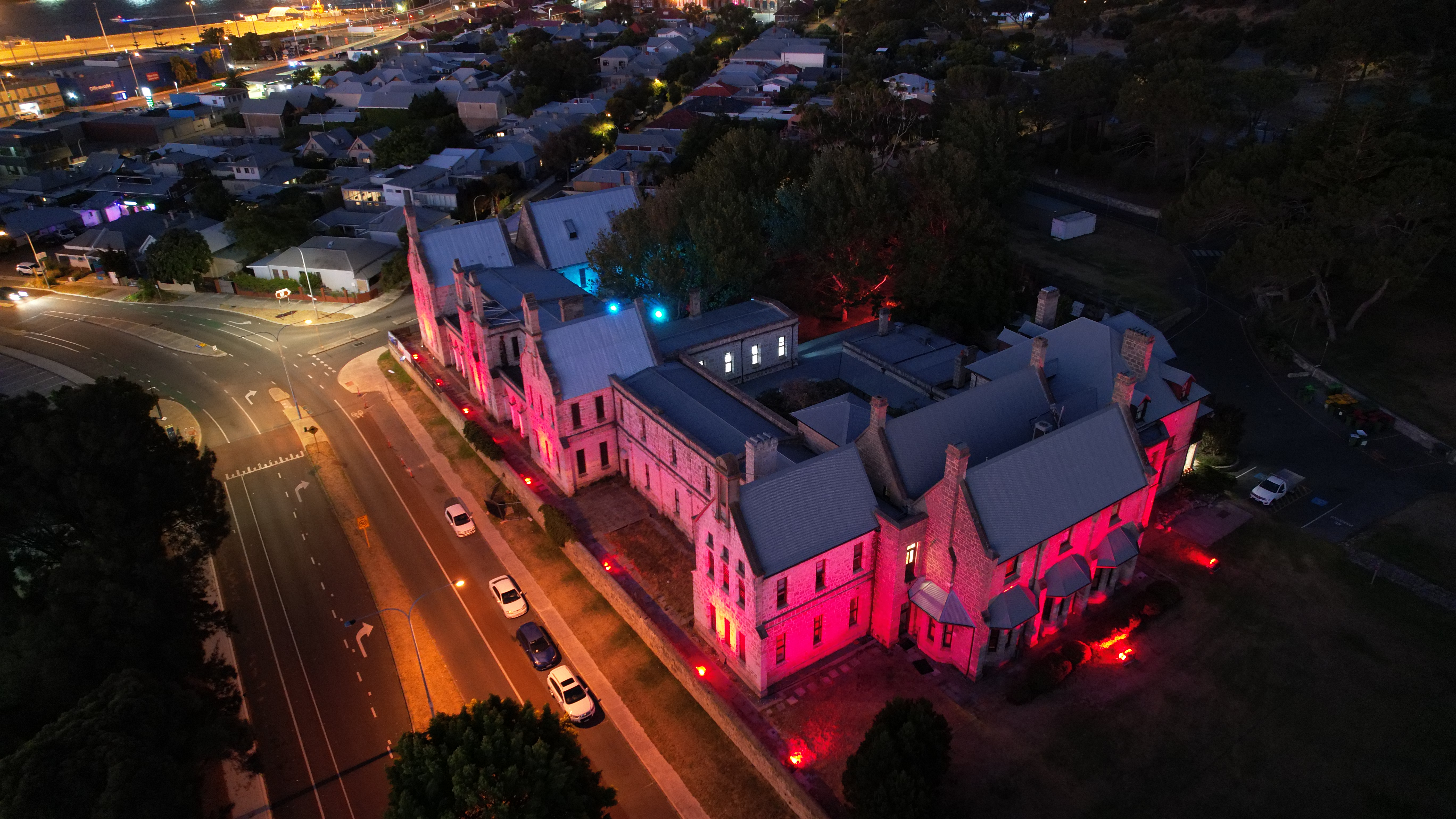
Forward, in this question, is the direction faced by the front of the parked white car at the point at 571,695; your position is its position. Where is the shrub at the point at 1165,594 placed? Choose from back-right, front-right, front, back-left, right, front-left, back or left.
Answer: front-left

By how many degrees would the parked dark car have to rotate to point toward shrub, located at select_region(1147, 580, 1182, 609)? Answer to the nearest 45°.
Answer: approximately 45° to its left

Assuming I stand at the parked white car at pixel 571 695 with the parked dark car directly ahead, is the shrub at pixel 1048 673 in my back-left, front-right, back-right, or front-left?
back-right

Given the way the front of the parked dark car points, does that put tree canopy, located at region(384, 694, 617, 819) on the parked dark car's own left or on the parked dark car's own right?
on the parked dark car's own right

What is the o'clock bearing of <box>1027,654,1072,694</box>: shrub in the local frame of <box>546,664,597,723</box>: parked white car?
The shrub is roughly at 11 o'clock from the parked white car.

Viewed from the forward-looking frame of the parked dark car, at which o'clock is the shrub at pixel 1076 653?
The shrub is roughly at 11 o'clock from the parked dark car.

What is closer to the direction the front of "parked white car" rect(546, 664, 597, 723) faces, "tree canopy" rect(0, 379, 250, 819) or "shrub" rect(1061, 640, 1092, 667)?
the shrub

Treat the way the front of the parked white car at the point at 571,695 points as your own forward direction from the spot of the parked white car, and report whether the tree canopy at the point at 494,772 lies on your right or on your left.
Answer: on your right

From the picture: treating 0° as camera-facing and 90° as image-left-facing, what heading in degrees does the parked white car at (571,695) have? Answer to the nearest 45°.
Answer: approximately 315°

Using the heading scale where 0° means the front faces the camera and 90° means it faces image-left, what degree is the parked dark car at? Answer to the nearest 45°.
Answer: approximately 315°

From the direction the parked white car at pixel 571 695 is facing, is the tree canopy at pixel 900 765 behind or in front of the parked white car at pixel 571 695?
in front

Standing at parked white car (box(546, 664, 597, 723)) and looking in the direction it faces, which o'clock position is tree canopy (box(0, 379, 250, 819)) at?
The tree canopy is roughly at 5 o'clock from the parked white car.

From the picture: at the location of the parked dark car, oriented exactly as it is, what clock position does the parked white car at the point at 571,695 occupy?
The parked white car is roughly at 1 o'clock from the parked dark car.

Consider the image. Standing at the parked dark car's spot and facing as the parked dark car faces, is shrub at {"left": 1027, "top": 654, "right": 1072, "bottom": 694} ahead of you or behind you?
ahead
